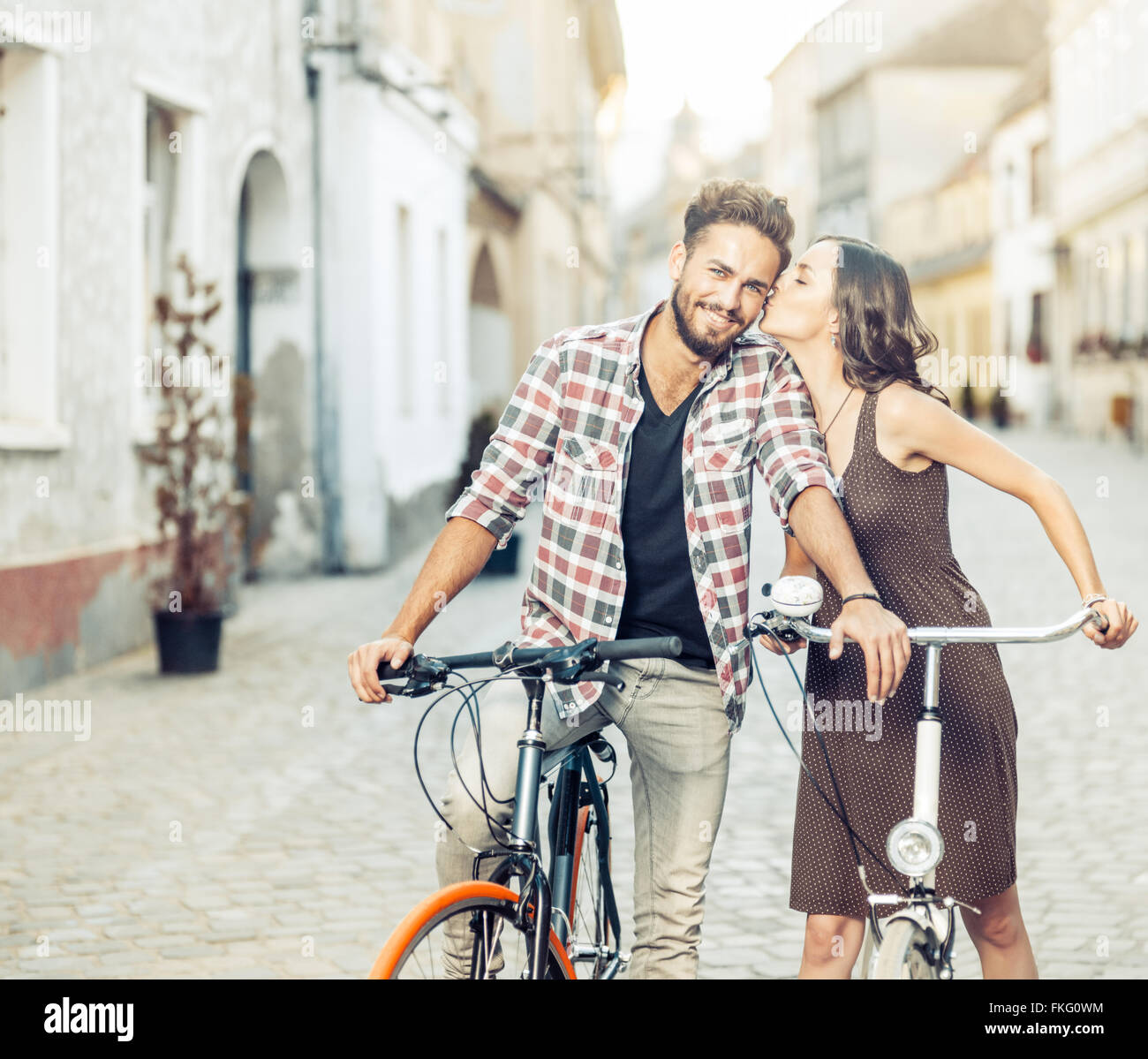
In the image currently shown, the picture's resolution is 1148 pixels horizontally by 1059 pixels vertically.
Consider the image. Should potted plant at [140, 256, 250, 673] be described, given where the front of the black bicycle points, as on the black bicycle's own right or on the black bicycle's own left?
on the black bicycle's own right

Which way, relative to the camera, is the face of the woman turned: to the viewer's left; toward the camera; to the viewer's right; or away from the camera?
to the viewer's left

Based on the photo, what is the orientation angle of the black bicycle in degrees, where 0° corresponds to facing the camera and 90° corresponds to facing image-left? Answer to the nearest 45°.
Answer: approximately 45°

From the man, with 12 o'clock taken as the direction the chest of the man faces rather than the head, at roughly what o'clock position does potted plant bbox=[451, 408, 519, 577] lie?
The potted plant is roughly at 6 o'clock from the man.

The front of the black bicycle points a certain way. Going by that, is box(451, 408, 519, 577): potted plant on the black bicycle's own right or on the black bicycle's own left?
on the black bicycle's own right
